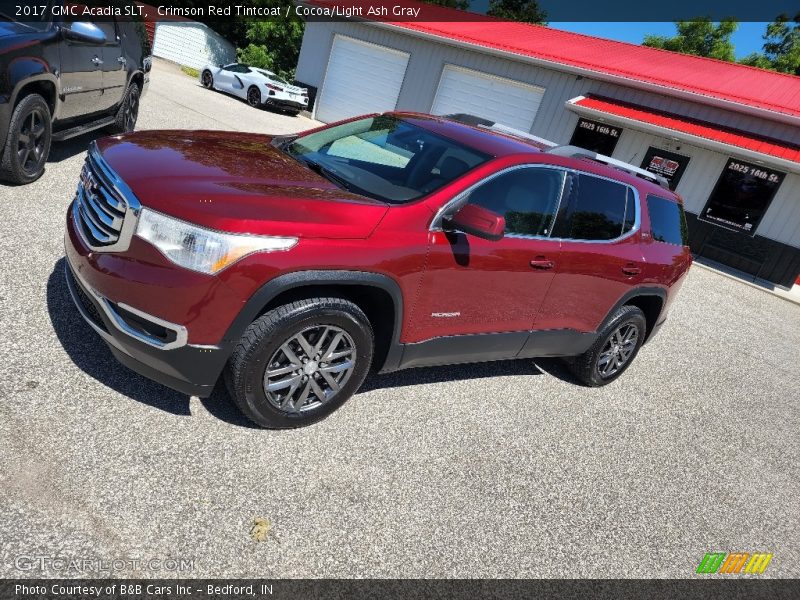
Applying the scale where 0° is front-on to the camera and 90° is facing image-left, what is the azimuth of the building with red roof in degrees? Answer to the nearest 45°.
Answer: approximately 45°

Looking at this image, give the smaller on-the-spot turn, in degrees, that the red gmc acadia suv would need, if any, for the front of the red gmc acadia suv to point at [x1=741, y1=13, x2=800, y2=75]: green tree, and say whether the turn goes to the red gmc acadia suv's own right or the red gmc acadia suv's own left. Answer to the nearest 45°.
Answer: approximately 180°

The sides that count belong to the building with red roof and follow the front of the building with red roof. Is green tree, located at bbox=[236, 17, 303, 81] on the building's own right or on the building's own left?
on the building's own right

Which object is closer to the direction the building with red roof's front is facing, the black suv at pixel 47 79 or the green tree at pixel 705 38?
the black suv

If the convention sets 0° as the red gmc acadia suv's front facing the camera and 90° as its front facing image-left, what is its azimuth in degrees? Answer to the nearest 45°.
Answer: approximately 45°

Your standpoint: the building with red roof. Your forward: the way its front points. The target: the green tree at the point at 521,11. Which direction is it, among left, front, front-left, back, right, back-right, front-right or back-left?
back-right
